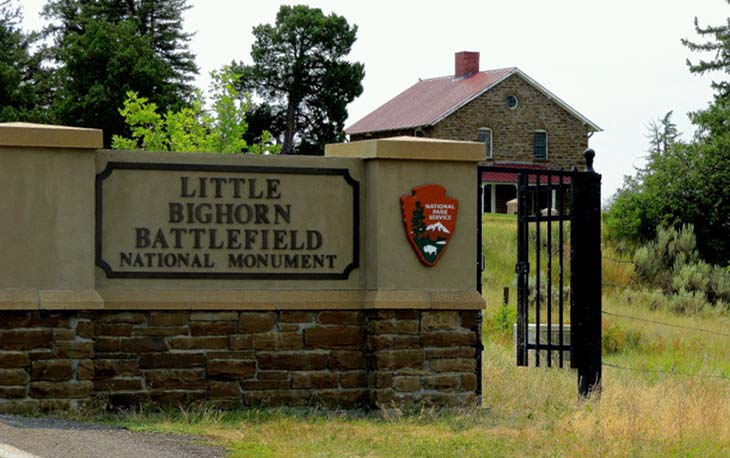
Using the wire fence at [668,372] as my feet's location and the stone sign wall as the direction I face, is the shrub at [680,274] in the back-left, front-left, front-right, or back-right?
back-right

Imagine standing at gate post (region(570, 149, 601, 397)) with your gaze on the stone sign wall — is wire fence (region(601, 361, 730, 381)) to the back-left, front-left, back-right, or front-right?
back-right

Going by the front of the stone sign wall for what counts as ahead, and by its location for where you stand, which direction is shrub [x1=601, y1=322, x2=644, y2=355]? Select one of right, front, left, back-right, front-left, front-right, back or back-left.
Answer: back-left

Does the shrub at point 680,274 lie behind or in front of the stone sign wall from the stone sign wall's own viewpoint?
behind

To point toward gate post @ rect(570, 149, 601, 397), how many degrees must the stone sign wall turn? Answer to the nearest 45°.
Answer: approximately 90° to its left

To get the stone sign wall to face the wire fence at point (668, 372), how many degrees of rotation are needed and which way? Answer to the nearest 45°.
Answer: approximately 135° to its left

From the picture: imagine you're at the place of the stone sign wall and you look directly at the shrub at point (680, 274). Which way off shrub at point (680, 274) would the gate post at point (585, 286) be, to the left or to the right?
right

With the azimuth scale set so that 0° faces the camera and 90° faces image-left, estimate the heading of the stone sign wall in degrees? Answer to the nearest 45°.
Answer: approximately 0°
